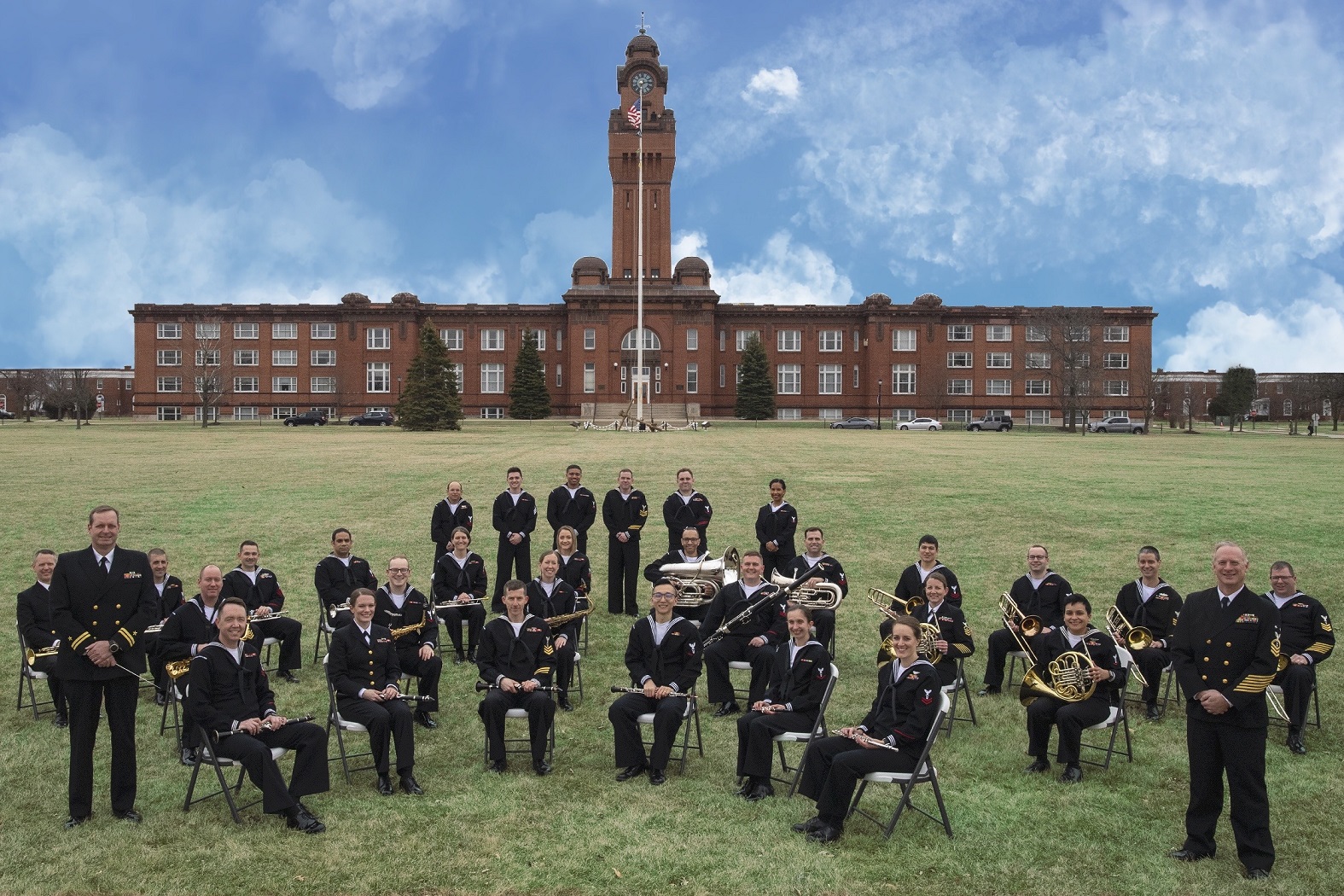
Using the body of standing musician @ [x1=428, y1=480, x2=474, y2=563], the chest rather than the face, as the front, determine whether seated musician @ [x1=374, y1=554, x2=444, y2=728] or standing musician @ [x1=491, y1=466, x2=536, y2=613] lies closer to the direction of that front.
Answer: the seated musician

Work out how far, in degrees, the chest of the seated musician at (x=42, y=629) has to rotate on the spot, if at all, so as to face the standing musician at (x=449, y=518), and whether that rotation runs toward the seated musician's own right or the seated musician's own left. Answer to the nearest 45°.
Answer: approximately 90° to the seated musician's own left

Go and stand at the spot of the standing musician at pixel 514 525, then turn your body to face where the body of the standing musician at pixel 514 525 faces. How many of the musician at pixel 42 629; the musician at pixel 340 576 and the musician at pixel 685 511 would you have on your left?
1

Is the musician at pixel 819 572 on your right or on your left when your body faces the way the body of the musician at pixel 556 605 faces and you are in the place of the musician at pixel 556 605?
on your left

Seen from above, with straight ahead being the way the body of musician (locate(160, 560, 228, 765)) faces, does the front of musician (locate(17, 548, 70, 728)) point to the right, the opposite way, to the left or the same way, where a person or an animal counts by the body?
the same way

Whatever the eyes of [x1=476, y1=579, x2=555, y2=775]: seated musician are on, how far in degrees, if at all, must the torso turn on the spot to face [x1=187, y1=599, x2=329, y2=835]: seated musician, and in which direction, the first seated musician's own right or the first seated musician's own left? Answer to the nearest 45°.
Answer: approximately 45° to the first seated musician's own right

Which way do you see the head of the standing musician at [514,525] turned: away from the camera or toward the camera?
toward the camera

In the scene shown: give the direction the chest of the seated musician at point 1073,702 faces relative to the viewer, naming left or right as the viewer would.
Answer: facing the viewer and to the left of the viewer

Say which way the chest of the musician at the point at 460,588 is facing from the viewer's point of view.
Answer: toward the camera

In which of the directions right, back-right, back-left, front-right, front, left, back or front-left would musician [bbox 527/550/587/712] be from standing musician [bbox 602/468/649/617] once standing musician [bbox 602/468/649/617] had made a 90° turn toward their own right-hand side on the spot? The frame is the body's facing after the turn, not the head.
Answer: left

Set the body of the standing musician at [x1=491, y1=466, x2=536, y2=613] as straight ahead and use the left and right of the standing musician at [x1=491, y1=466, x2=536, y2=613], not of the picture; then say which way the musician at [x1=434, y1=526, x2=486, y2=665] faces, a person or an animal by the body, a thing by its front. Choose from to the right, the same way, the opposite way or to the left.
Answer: the same way

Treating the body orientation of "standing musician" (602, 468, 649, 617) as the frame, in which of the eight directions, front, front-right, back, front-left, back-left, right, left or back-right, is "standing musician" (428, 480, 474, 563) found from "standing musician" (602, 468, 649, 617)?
right

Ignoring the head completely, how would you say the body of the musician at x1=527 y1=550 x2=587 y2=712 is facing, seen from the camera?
toward the camera

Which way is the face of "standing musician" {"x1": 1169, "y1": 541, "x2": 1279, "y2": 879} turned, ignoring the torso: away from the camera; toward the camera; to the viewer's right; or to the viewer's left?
toward the camera

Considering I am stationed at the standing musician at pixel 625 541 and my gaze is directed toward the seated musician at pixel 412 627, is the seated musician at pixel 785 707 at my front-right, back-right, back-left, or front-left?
front-left

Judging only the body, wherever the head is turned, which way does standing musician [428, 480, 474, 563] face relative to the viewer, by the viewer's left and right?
facing the viewer

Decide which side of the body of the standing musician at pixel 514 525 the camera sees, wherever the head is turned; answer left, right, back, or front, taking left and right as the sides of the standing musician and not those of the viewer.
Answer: front

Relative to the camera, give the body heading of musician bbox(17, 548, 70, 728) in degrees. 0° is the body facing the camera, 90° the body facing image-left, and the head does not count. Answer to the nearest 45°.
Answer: approximately 315°
